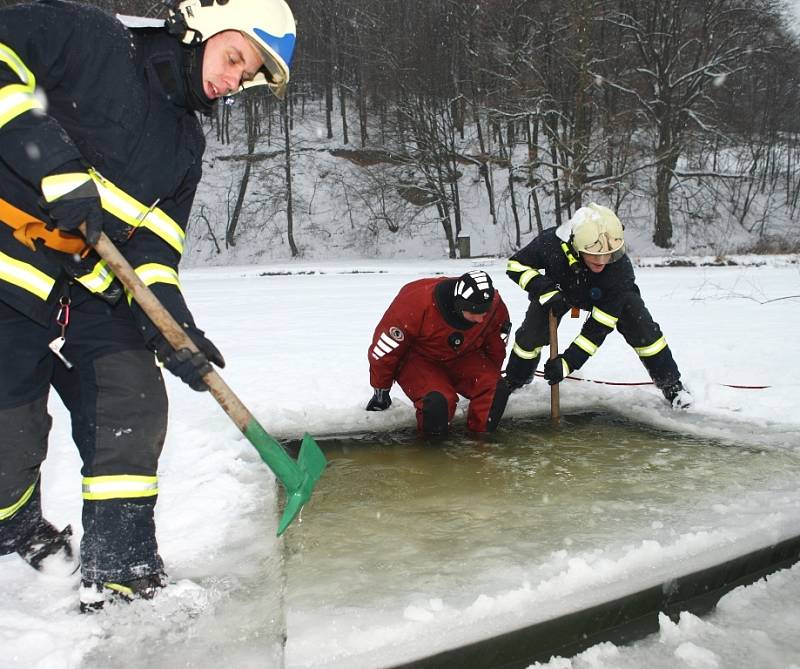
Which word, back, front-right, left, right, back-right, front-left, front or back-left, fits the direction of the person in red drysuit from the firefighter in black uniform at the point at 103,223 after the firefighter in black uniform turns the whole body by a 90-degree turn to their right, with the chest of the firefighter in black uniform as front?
back

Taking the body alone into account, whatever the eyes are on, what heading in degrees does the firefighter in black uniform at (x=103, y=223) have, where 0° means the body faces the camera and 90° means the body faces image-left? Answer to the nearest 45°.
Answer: approximately 315°

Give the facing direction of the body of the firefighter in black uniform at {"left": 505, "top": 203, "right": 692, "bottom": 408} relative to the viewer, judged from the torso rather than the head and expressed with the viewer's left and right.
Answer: facing the viewer

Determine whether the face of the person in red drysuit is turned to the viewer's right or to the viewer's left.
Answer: to the viewer's right
